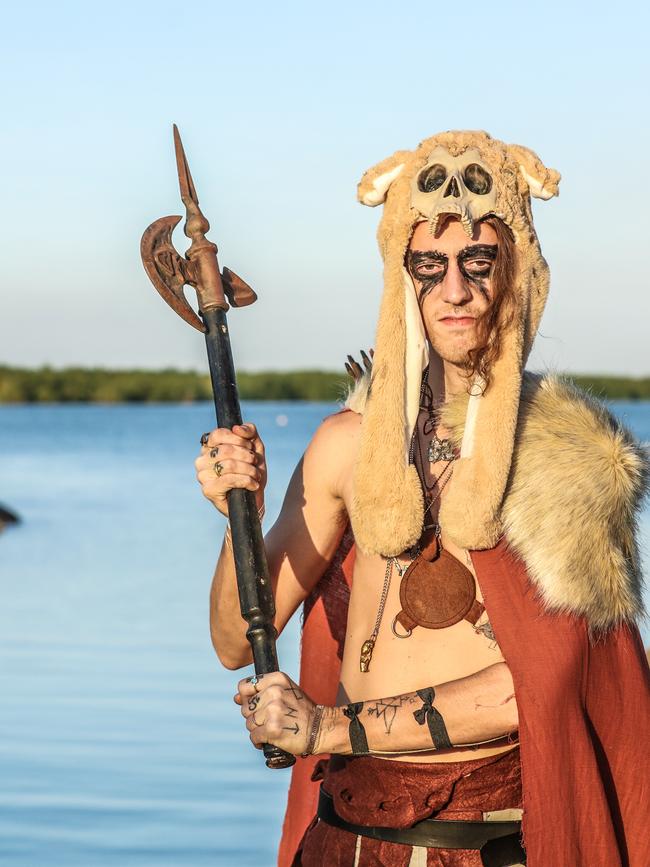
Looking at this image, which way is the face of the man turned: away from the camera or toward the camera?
toward the camera

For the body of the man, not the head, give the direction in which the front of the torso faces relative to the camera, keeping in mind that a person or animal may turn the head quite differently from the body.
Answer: toward the camera
